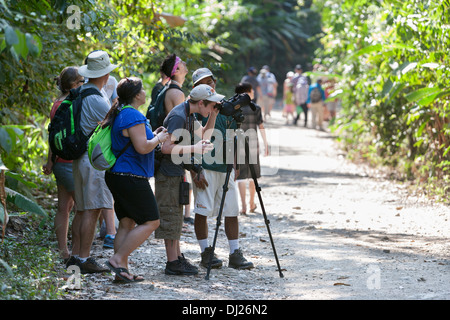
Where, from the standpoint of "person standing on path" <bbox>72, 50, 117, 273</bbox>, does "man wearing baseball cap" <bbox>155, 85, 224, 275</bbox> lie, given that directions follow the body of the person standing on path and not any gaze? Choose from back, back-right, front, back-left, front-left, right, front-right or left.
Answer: front

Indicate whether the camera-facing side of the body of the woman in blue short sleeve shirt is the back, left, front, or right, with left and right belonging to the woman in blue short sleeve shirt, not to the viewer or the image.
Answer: right

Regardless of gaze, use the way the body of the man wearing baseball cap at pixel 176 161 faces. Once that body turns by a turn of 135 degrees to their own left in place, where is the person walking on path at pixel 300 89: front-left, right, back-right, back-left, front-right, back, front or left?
front-right

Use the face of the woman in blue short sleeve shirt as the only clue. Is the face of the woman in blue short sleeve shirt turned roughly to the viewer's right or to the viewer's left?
to the viewer's right

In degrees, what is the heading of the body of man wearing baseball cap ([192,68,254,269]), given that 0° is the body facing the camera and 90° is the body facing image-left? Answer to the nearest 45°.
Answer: approximately 315°

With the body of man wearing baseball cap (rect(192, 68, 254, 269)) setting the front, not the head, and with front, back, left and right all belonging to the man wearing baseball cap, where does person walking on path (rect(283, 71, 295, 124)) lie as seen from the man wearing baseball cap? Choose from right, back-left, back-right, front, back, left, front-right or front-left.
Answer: back-left

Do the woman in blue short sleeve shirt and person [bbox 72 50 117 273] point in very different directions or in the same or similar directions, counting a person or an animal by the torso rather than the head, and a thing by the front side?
same or similar directions

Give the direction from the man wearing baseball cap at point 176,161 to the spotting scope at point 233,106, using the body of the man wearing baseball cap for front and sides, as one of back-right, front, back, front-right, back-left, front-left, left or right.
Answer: front

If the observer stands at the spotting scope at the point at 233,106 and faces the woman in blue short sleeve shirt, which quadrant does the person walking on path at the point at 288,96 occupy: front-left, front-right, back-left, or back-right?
back-right

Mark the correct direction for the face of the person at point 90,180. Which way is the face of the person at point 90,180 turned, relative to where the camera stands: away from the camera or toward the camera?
away from the camera

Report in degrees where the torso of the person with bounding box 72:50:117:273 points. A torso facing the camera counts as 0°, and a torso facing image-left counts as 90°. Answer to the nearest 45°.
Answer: approximately 270°
